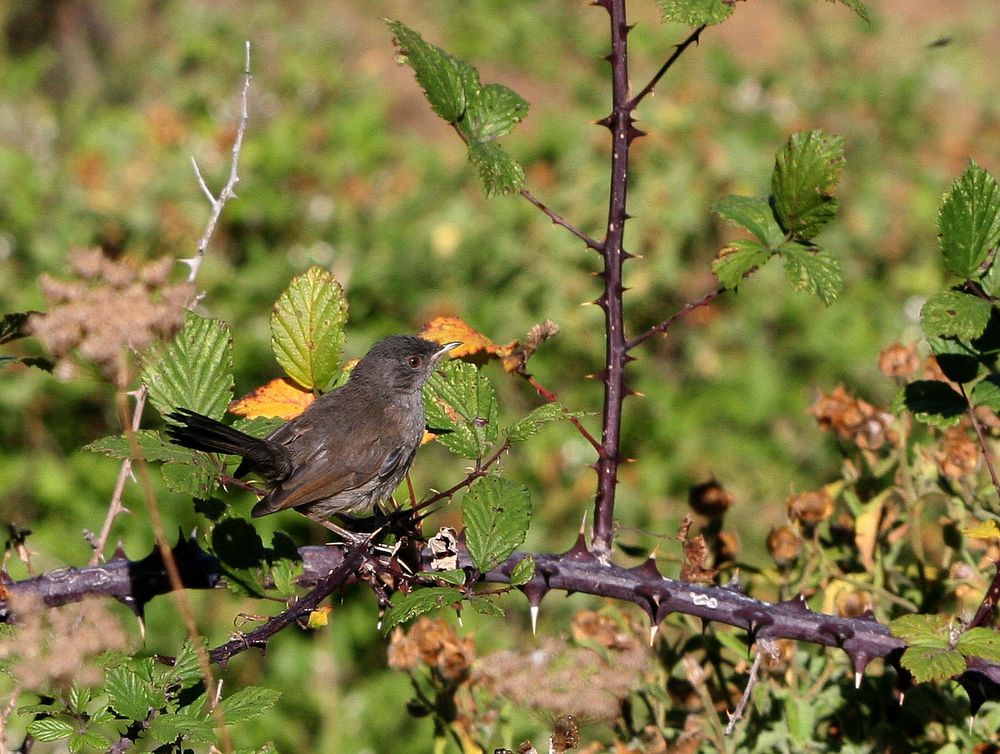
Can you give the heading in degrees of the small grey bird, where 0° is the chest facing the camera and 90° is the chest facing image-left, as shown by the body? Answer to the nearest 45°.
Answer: approximately 270°
